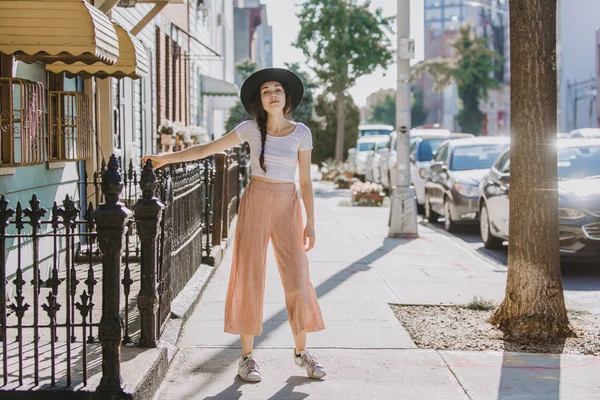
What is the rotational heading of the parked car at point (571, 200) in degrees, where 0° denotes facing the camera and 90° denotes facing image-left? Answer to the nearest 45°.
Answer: approximately 315°

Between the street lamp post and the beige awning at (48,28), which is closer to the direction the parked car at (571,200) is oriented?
the beige awning

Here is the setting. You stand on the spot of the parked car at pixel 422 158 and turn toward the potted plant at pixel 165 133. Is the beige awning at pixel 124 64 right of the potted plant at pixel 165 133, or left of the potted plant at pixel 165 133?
left

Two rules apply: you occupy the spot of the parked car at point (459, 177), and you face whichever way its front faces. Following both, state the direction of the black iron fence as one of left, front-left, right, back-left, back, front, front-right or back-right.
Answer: front-right

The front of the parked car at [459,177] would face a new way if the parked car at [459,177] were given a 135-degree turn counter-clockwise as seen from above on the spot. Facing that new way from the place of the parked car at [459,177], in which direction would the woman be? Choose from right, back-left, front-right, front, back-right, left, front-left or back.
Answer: back

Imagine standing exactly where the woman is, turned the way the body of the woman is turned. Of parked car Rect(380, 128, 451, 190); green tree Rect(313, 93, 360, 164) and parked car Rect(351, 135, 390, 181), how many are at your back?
3

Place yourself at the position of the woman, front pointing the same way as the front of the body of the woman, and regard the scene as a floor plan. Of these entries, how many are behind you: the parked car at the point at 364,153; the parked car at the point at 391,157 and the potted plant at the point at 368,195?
3

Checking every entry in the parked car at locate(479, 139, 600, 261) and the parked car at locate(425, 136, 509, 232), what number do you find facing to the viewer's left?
0

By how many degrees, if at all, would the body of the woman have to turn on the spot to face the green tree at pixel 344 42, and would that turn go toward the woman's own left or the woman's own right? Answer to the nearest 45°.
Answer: approximately 180°

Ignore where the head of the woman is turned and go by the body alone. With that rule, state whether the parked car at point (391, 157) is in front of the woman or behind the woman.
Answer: behind

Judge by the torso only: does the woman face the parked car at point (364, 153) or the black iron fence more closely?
the black iron fence

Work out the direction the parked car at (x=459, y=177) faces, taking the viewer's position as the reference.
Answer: facing the viewer and to the right of the viewer

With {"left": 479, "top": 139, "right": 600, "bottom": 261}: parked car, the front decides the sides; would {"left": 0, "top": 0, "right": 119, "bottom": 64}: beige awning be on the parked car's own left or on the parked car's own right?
on the parked car's own right
